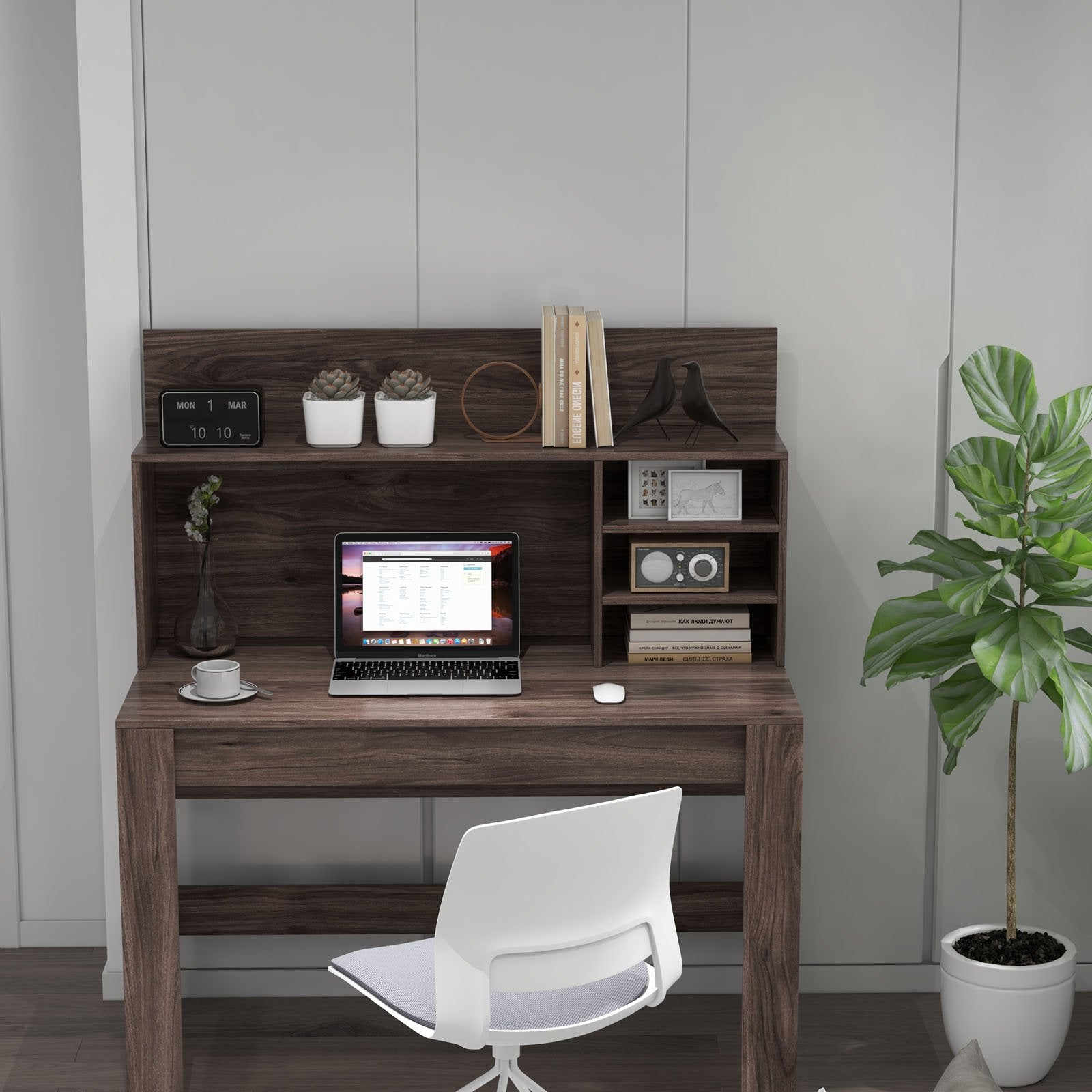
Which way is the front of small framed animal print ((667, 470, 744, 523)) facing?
toward the camera

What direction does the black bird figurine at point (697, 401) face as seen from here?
to the viewer's left

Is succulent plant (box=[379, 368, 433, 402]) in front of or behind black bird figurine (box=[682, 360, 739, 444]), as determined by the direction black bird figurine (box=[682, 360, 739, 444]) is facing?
in front

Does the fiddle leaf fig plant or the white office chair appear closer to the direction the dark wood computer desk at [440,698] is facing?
the white office chair

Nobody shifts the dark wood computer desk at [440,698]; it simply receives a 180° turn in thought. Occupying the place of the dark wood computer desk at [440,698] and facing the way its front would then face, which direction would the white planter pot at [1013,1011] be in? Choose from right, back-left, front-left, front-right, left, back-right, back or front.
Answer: right

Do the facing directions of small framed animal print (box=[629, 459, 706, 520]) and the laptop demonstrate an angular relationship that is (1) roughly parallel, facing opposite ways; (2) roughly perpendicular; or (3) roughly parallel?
roughly parallel

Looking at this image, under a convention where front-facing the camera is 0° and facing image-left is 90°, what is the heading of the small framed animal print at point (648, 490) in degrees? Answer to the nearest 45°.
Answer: approximately 0°

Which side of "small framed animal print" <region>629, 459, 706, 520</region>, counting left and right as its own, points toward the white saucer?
right

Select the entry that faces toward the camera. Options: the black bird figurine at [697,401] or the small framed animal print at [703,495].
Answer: the small framed animal print

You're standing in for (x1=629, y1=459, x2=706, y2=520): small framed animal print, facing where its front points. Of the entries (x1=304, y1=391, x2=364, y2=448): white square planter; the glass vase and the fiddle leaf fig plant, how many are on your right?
2

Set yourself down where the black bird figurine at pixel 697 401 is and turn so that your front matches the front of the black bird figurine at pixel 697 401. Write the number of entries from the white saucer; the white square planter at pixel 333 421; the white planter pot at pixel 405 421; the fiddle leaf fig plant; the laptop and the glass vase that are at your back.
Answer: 1

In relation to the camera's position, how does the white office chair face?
facing away from the viewer and to the left of the viewer

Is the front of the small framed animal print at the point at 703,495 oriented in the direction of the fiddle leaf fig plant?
no

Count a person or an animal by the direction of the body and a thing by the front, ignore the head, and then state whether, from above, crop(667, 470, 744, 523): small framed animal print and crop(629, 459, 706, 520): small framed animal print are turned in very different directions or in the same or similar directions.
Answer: same or similar directions

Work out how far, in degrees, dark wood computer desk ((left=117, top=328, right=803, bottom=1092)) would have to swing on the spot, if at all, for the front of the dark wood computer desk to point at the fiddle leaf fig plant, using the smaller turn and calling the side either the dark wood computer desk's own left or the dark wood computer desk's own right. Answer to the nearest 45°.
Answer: approximately 90° to the dark wood computer desk's own left

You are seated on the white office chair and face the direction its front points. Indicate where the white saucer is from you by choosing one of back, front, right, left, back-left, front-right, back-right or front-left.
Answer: front

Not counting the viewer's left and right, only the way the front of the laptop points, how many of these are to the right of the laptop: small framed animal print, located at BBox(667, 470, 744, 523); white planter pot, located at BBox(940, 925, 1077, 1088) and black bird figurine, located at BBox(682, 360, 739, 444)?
0
